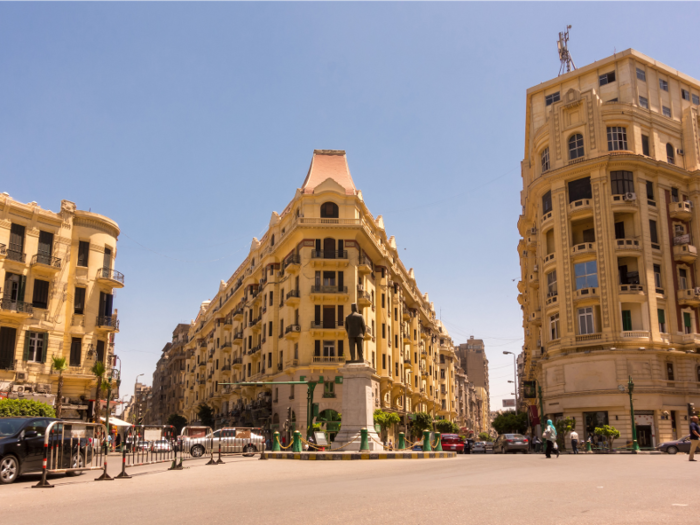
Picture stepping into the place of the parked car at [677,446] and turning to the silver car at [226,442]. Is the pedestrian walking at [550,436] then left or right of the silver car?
left

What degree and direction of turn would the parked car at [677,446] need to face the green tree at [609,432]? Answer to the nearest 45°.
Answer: approximately 45° to its right

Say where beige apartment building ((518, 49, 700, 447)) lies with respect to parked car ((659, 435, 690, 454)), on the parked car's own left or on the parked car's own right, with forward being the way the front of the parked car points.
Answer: on the parked car's own right

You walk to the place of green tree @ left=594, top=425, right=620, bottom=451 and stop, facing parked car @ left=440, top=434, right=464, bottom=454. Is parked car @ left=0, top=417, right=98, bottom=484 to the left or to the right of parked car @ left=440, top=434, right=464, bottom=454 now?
left

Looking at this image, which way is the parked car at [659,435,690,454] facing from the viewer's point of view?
to the viewer's left

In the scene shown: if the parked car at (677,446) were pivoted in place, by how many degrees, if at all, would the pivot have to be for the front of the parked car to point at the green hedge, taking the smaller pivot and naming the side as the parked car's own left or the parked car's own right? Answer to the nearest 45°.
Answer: approximately 45° to the parked car's own left
